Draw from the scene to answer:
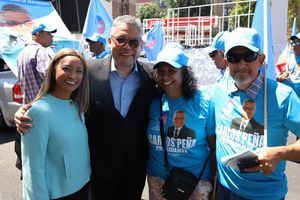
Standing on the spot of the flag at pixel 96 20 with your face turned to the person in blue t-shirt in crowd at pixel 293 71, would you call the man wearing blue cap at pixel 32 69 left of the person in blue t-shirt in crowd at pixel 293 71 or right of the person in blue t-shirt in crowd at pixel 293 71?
right

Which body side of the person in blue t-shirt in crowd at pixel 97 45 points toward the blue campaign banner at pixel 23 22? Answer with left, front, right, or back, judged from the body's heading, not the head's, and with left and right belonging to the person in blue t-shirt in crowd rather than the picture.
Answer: front

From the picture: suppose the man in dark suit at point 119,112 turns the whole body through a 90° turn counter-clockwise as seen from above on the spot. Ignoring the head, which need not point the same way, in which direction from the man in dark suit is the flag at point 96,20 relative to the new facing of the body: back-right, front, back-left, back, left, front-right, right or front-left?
left

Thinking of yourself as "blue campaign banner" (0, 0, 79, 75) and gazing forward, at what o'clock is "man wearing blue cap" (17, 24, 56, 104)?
The man wearing blue cap is roughly at 12 o'clock from the blue campaign banner.

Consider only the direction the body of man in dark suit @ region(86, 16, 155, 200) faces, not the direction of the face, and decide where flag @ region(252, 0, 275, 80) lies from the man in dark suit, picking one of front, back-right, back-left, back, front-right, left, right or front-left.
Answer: left

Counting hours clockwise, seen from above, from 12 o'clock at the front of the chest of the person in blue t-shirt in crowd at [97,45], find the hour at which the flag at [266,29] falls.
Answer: The flag is roughly at 10 o'clock from the person in blue t-shirt in crowd.

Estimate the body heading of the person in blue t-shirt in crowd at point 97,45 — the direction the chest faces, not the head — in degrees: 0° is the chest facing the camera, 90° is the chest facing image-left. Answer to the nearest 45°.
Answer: approximately 45°
